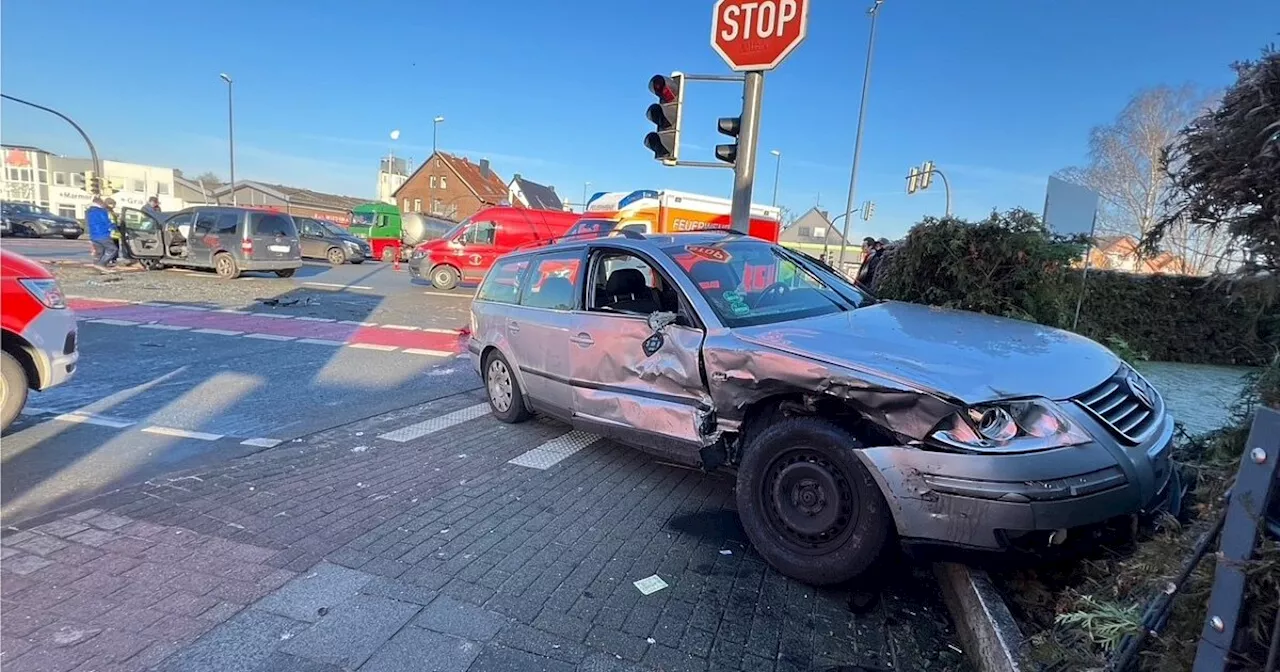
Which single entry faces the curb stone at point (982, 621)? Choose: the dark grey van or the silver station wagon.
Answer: the silver station wagon

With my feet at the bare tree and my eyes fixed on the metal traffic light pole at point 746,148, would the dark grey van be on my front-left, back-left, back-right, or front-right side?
front-right

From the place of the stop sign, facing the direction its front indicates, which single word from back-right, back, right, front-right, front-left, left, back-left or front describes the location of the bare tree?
back-left

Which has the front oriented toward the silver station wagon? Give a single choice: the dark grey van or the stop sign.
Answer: the stop sign

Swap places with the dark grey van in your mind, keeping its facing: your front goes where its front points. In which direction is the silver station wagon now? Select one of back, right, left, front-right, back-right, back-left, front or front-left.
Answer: back-left

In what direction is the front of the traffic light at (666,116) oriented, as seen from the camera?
facing the viewer and to the left of the viewer

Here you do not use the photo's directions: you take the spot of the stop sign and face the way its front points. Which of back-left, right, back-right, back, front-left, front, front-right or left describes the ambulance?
back

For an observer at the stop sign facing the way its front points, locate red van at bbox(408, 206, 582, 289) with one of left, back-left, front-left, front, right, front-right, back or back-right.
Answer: back-right

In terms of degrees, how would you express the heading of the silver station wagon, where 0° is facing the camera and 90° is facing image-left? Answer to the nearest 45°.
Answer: approximately 315°

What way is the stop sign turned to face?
toward the camera

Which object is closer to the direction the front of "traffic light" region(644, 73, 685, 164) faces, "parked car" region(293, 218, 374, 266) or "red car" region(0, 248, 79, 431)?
the red car

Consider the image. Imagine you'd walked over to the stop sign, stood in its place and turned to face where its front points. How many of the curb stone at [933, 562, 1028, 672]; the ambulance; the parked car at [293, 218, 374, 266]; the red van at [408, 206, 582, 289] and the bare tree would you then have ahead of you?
1

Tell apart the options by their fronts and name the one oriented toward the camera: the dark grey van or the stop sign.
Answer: the stop sign

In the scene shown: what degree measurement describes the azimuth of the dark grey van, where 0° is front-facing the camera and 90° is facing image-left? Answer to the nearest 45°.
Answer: approximately 135°

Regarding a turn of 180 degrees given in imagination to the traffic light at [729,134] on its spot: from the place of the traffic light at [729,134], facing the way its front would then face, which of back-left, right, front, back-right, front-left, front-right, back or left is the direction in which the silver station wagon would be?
back-right

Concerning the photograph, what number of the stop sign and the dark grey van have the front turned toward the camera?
1

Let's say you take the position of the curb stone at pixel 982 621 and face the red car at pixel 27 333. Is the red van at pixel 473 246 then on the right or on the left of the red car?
right
